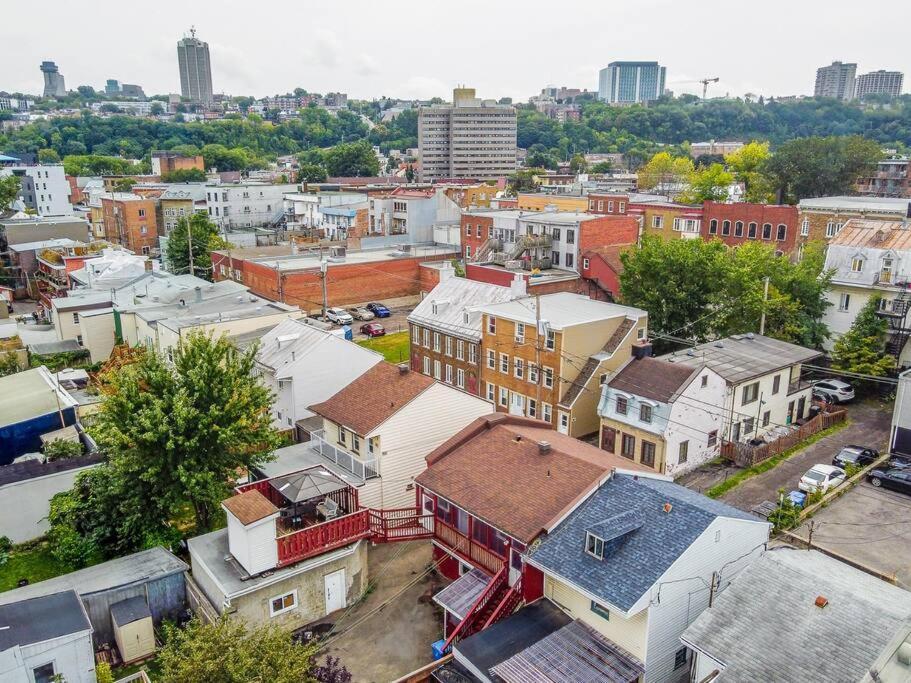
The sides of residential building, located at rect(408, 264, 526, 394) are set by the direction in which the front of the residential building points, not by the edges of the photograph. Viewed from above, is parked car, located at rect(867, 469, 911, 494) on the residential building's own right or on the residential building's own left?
on the residential building's own left

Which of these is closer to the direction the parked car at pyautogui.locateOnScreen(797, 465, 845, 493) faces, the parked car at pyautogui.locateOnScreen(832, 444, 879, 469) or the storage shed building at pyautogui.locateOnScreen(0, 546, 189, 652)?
the parked car

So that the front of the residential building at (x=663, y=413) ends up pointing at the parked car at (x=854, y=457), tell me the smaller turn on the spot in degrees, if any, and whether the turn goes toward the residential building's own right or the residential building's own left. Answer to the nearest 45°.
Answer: approximately 135° to the residential building's own left

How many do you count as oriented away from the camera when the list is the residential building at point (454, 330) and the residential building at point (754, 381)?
0

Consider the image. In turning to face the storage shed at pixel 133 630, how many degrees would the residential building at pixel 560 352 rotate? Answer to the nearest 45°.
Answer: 0° — it already faces it

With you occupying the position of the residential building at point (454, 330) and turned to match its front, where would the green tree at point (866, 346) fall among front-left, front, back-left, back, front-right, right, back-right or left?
back-left

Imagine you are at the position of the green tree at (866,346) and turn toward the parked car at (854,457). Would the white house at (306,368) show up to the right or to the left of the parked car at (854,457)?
right

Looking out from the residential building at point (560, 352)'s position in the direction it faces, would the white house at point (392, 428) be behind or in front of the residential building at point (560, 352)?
in front

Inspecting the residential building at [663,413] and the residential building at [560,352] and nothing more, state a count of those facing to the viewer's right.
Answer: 0

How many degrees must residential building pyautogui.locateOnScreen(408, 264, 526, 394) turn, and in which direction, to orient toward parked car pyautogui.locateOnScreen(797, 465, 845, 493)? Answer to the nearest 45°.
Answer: approximately 90° to its left

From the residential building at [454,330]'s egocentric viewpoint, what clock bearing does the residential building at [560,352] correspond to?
the residential building at [560,352] is roughly at 9 o'clock from the residential building at [454,330].

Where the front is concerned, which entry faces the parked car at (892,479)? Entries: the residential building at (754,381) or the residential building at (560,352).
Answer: the residential building at (754,381)

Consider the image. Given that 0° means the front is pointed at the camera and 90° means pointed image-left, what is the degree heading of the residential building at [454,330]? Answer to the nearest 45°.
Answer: approximately 45°

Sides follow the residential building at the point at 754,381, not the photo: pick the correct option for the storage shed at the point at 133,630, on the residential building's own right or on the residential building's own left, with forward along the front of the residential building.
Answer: on the residential building's own right

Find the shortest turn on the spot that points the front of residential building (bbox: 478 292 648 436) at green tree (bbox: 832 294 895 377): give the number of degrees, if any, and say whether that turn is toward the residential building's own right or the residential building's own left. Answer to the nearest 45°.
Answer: approximately 135° to the residential building's own left

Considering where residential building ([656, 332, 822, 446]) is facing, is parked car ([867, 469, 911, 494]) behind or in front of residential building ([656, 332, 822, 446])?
in front

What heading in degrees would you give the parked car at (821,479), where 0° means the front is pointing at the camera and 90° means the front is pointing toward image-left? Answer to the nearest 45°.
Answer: approximately 225°
